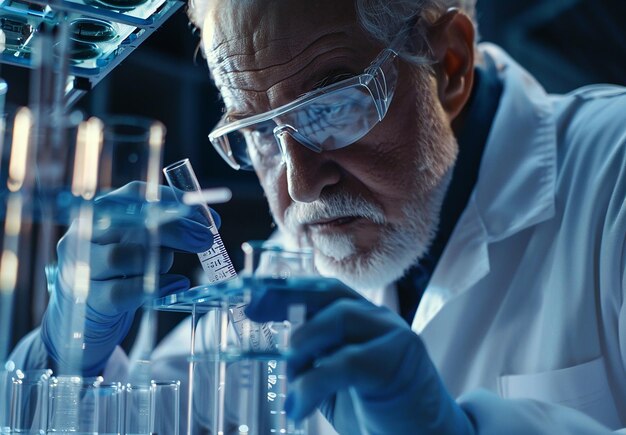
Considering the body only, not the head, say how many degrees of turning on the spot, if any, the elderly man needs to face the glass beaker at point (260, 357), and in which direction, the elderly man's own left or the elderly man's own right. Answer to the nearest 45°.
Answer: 0° — they already face it

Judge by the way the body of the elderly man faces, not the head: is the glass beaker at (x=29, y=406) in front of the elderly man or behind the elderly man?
in front

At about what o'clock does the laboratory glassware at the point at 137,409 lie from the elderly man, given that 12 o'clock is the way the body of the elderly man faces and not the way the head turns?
The laboratory glassware is roughly at 12 o'clock from the elderly man.

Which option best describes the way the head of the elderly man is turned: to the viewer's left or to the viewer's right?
to the viewer's left

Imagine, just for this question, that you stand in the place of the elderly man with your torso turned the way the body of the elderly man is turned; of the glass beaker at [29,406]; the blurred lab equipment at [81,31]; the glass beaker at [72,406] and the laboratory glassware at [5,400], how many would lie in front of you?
4

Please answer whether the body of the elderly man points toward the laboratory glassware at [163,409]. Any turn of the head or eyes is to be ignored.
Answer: yes

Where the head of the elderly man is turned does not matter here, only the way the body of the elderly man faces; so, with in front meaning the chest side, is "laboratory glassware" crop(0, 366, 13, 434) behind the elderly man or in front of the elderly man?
in front

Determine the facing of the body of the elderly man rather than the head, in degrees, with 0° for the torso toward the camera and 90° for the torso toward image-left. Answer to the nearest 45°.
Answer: approximately 45°

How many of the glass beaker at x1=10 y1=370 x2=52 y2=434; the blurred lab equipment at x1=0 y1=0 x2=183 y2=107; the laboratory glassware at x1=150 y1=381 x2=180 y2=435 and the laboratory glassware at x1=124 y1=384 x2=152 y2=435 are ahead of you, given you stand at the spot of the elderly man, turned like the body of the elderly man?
4
